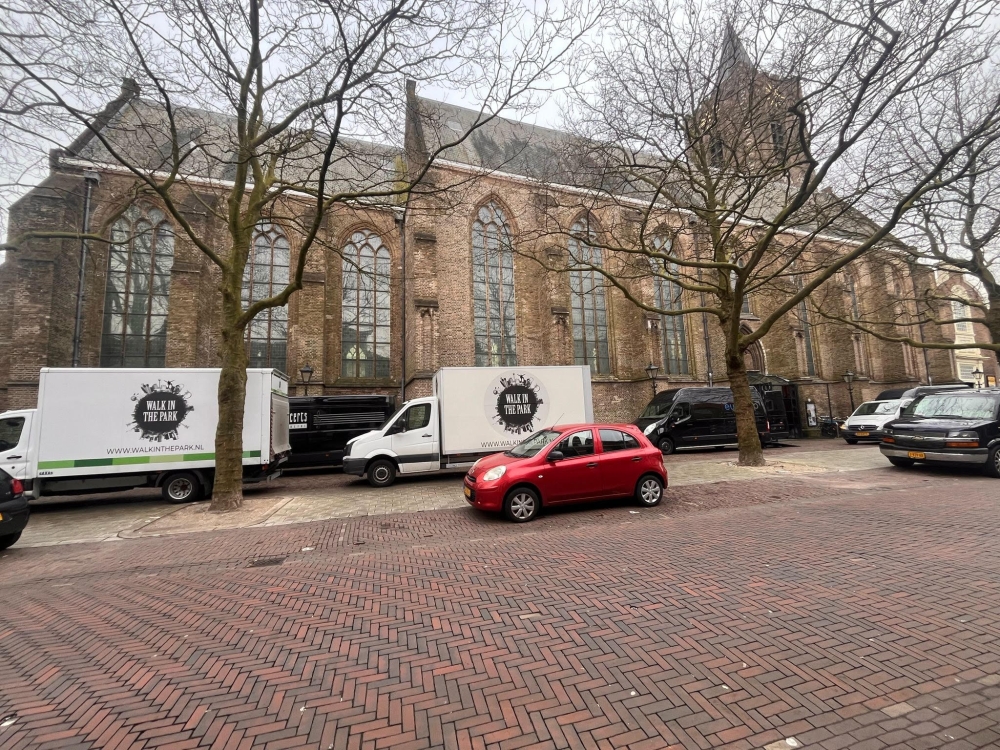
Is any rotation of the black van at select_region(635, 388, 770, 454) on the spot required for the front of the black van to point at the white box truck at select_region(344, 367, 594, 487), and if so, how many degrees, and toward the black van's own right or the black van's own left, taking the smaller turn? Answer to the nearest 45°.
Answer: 0° — it already faces it

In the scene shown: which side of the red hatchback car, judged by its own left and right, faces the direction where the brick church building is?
right

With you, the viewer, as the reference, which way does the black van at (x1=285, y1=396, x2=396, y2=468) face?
facing to the left of the viewer

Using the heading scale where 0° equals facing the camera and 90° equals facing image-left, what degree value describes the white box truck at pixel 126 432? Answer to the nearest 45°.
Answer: approximately 90°

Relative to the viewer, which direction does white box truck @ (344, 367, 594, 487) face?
to the viewer's left

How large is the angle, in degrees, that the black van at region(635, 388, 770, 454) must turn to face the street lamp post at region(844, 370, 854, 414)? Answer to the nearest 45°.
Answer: approximately 180°

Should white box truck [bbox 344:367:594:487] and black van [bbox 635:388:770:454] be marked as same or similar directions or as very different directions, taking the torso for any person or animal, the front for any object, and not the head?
same or similar directions

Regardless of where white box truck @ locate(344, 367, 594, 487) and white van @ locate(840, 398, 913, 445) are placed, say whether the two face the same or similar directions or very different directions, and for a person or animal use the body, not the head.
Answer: same or similar directions

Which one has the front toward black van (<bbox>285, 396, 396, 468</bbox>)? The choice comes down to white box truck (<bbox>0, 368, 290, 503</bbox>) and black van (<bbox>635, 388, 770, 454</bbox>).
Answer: black van (<bbox>635, 388, 770, 454</bbox>)

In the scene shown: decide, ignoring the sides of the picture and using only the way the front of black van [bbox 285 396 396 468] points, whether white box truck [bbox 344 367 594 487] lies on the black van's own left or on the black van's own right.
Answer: on the black van's own left

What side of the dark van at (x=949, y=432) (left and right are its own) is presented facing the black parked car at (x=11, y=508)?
front

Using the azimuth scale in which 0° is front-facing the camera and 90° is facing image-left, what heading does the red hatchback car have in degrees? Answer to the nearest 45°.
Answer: approximately 45°

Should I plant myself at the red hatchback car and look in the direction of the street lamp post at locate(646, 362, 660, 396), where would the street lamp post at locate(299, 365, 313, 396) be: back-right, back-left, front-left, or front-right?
front-left

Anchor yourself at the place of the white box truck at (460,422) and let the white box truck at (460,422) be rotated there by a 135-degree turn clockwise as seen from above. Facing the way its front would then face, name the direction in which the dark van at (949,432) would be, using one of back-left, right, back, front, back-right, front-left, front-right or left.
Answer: front-right

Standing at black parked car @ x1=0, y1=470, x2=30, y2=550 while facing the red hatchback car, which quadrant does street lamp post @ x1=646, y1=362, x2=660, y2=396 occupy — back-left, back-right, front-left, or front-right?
front-left
